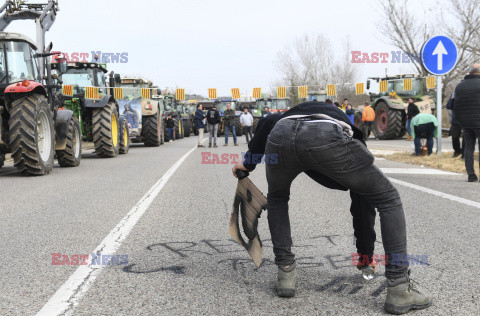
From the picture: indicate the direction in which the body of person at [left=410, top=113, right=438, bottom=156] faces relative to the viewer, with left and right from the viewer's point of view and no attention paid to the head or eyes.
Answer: facing away from the viewer

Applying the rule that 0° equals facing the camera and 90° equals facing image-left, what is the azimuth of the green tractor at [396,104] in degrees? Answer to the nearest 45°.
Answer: approximately 135°

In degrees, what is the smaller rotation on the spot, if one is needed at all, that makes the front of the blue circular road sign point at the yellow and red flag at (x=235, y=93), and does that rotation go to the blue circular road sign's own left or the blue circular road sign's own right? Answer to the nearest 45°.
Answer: approximately 135° to the blue circular road sign's own right

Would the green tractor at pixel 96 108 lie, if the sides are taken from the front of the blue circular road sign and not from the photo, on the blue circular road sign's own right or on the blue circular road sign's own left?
on the blue circular road sign's own right

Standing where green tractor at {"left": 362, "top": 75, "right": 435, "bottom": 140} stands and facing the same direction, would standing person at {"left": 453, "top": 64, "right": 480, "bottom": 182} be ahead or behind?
behind
